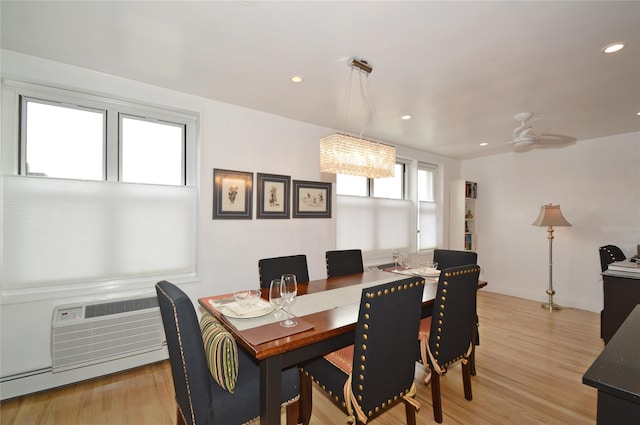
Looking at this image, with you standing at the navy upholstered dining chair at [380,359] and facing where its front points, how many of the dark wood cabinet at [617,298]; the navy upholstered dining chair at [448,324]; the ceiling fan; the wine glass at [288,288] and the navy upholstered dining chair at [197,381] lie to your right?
3

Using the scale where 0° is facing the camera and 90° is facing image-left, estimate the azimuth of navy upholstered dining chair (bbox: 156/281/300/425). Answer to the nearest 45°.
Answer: approximately 270°

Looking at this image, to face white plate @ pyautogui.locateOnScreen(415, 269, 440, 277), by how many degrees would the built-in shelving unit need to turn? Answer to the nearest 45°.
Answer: approximately 45° to its right

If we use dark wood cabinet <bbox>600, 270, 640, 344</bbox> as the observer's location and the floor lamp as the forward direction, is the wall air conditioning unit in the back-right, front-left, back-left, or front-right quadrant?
back-left

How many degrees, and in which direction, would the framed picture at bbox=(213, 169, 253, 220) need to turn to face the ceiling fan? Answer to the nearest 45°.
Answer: approximately 90° to its left

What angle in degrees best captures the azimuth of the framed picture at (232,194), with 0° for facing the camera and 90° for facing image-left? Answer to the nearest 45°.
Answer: approximately 0°

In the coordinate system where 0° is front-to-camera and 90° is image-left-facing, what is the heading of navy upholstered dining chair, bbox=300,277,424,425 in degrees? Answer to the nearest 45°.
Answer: approximately 135°

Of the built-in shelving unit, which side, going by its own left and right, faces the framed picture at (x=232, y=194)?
right

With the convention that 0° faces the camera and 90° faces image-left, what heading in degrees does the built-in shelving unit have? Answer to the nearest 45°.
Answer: approximately 315°
